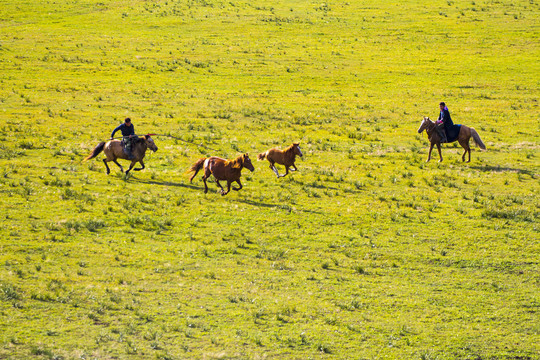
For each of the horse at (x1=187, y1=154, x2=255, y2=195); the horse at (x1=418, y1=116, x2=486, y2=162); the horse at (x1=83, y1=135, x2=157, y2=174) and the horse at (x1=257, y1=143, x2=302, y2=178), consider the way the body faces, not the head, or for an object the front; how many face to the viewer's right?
3

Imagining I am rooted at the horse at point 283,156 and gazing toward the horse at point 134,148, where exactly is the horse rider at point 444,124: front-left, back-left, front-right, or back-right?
back-right

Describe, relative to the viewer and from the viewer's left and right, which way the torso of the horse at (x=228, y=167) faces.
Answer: facing to the right of the viewer

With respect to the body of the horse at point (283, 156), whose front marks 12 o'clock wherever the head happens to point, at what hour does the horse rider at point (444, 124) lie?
The horse rider is roughly at 11 o'clock from the horse.

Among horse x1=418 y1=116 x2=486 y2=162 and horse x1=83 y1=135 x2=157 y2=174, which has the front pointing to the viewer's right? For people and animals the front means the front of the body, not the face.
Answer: horse x1=83 y1=135 x2=157 y2=174

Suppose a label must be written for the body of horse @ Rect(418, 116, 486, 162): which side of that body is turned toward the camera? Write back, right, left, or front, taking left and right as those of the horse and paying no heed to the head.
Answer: left

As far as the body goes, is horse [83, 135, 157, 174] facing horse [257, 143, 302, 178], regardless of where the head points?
yes

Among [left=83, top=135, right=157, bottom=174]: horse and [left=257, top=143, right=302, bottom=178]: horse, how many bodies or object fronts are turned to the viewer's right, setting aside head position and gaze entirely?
2

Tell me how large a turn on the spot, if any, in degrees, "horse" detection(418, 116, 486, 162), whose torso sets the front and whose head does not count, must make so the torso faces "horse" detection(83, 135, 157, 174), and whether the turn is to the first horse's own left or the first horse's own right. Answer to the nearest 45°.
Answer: approximately 45° to the first horse's own left

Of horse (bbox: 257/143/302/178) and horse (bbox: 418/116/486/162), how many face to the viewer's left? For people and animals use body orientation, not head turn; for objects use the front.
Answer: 1

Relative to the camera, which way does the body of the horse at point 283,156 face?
to the viewer's right

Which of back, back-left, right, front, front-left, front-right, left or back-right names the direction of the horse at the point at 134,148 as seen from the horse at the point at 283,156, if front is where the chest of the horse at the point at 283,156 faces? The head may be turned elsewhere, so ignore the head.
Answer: back

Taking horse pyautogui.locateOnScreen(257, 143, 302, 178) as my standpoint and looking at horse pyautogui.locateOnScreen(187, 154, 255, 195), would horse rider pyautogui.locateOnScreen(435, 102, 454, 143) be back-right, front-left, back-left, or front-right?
back-left

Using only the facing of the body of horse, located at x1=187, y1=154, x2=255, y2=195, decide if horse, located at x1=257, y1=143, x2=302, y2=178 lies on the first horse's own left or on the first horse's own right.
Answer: on the first horse's own left

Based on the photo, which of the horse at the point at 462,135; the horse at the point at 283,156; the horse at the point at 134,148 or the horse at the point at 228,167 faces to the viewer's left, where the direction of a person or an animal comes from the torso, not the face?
the horse at the point at 462,135

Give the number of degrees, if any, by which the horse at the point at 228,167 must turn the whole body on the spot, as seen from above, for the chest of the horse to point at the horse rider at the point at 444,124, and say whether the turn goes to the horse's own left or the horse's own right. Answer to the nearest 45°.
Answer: approximately 45° to the horse's own left
